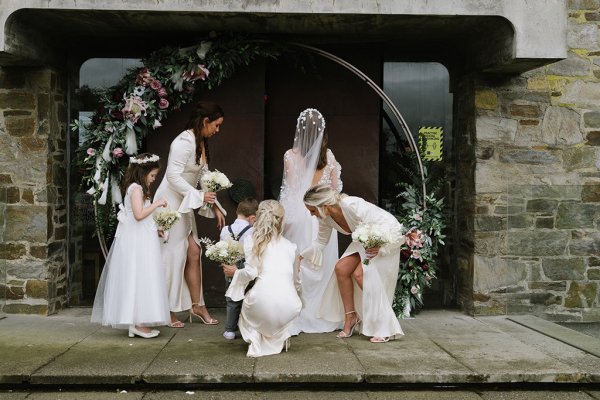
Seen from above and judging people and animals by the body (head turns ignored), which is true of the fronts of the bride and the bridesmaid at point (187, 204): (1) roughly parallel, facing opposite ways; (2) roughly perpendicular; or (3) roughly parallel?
roughly perpendicular

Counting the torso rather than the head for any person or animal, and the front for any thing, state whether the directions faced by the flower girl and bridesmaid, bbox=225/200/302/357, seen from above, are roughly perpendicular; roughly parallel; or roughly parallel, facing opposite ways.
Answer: roughly perpendicular

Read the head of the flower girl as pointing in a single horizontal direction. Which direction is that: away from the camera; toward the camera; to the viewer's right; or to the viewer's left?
to the viewer's right

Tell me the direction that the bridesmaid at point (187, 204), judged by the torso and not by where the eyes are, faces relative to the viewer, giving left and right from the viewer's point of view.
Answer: facing to the right of the viewer

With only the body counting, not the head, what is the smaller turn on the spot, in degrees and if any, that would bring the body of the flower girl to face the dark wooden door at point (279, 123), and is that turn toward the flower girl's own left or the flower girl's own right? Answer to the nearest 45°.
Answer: approximately 45° to the flower girl's own left

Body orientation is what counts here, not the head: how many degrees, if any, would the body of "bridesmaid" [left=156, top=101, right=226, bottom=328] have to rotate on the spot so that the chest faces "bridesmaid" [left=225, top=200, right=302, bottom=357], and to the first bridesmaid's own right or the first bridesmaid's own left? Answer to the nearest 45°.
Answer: approximately 45° to the first bridesmaid's own right

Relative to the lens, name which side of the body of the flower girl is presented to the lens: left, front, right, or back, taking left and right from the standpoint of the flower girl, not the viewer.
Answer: right

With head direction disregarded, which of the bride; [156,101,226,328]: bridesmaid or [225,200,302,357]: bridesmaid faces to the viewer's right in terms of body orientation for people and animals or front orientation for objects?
[156,101,226,328]: bridesmaid

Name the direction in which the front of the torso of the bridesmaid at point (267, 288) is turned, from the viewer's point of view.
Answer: away from the camera
